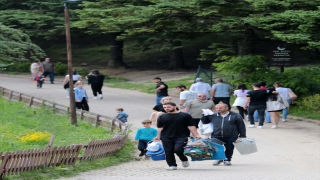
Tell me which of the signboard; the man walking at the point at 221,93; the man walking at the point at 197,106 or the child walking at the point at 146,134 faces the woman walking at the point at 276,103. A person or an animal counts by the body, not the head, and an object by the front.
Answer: the signboard

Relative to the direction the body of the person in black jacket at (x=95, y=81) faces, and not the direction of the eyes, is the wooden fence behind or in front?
behind

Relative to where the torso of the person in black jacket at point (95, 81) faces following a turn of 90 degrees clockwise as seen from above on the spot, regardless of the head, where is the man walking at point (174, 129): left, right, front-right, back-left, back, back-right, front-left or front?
right

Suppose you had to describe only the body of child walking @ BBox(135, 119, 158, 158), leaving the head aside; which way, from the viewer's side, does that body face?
toward the camera

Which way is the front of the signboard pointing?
toward the camera

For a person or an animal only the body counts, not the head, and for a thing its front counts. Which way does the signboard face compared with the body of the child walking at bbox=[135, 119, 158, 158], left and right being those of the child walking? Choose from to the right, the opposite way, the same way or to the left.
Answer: the same way

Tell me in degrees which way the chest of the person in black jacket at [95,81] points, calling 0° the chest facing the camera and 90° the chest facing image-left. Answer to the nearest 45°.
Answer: approximately 180°

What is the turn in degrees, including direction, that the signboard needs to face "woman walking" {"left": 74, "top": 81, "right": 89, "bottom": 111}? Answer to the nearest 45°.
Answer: approximately 45° to its right

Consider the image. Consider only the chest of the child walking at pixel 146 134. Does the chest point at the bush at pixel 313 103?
no

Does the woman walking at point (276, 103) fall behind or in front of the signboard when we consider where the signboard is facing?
in front
